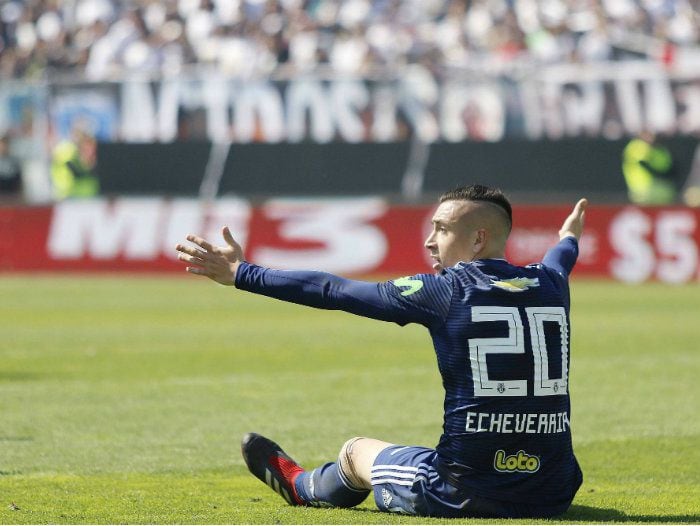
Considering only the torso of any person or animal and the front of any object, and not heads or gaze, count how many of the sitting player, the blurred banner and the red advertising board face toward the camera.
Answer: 2

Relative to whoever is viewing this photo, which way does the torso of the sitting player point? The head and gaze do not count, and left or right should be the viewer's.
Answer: facing away from the viewer and to the left of the viewer

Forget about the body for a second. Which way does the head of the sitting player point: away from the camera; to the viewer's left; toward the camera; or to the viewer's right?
to the viewer's left

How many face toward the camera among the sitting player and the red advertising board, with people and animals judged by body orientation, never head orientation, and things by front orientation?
1

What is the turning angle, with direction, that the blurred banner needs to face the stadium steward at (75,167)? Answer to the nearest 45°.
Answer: approximately 90° to its right

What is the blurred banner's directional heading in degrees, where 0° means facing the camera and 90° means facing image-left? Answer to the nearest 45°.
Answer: approximately 0°

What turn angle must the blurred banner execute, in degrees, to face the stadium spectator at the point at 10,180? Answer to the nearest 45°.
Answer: approximately 90° to its right

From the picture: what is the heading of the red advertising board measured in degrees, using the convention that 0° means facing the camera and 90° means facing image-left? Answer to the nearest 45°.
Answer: approximately 0°

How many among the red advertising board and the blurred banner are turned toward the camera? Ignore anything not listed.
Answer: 2
